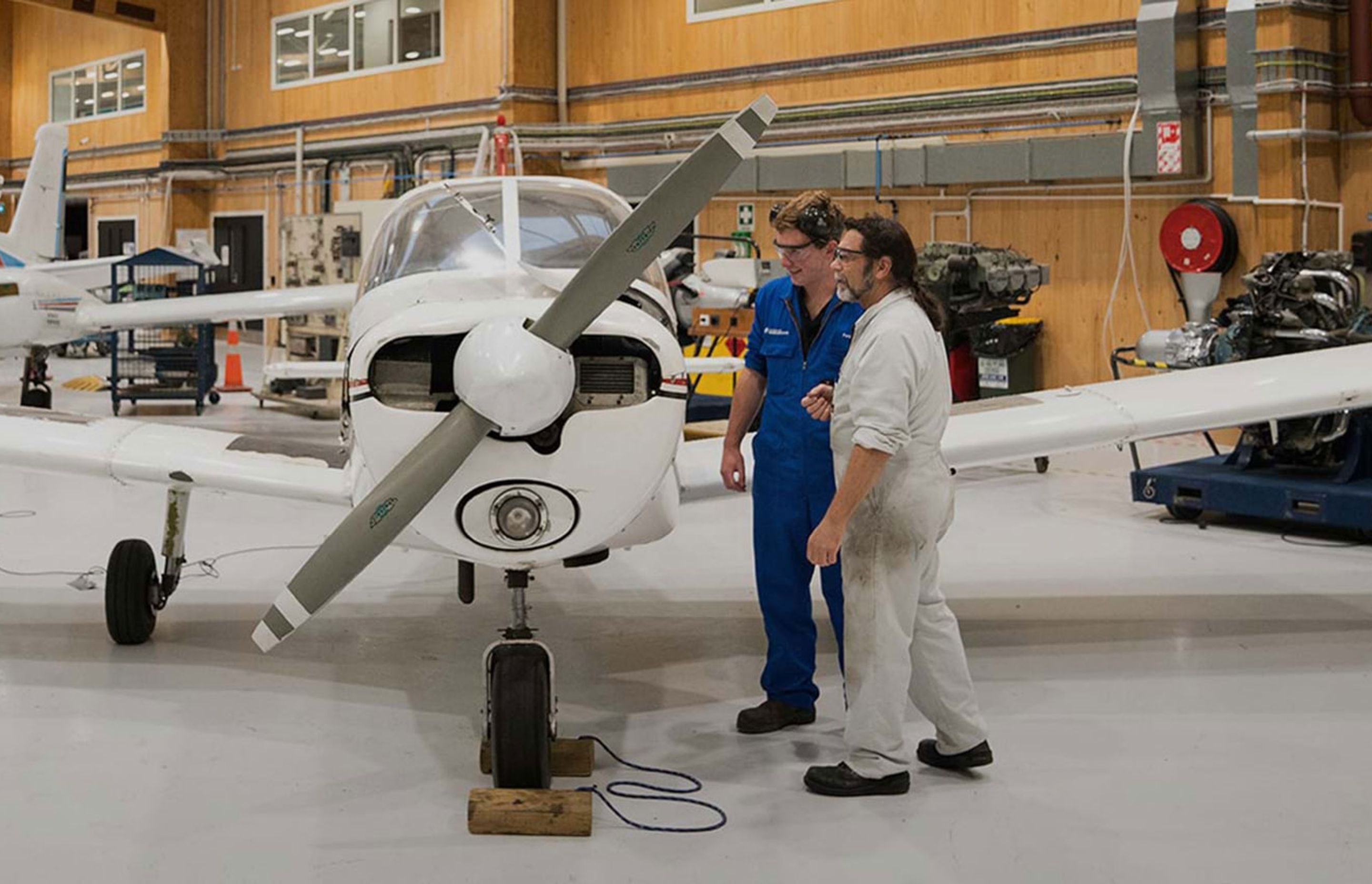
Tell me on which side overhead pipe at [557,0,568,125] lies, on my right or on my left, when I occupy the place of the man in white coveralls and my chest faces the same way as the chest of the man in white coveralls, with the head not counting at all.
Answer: on my right

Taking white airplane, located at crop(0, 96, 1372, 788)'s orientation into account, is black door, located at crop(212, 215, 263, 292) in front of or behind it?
behind

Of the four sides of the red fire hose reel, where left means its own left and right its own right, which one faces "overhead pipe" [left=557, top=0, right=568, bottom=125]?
right

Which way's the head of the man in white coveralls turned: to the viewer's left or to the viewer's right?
to the viewer's left

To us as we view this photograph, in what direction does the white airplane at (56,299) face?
facing the viewer and to the left of the viewer

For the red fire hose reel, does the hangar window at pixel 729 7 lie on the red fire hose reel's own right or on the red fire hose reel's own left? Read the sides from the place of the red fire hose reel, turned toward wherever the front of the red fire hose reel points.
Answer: on the red fire hose reel's own right

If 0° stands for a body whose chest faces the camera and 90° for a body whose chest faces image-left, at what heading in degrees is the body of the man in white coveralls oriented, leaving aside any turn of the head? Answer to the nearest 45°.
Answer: approximately 90°

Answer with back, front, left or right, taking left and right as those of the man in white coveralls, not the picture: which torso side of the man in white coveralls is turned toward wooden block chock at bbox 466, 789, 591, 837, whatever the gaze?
front

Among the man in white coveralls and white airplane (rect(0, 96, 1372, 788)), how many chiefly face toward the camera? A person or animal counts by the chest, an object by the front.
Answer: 1

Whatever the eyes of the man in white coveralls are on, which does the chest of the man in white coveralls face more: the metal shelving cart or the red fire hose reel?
the metal shelving cart

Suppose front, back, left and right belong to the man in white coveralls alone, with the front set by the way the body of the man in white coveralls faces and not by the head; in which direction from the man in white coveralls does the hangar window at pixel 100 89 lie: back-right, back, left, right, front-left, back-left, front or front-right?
front-right

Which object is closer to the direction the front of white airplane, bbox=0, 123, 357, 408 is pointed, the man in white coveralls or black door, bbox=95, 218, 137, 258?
the man in white coveralls
